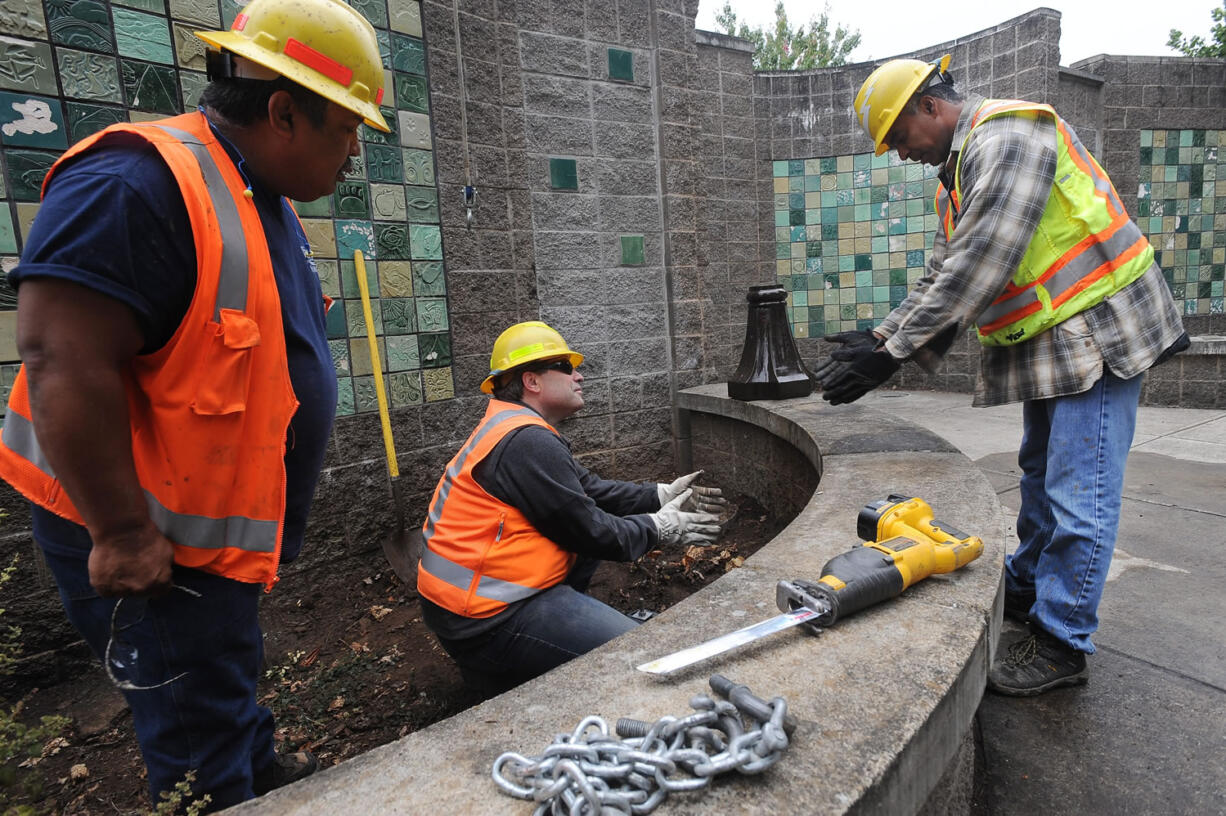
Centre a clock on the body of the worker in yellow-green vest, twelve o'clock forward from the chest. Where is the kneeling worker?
The kneeling worker is roughly at 11 o'clock from the worker in yellow-green vest.

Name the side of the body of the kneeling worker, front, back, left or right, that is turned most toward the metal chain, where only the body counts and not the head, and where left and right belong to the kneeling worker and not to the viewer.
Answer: right

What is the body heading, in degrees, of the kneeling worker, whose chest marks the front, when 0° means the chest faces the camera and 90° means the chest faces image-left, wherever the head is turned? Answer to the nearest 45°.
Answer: approximately 270°

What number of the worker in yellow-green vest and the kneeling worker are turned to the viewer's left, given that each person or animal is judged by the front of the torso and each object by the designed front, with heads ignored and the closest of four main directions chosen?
1

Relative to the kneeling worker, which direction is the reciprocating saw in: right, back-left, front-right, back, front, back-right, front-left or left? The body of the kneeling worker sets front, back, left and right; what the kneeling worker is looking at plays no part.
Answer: front-right

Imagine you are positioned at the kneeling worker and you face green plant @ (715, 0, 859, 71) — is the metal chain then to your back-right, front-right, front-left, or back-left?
back-right

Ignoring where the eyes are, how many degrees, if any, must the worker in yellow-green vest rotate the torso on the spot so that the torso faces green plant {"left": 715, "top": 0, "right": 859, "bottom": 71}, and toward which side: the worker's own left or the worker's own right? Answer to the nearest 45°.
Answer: approximately 90° to the worker's own right

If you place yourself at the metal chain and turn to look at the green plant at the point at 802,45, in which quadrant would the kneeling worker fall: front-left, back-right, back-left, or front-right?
front-left

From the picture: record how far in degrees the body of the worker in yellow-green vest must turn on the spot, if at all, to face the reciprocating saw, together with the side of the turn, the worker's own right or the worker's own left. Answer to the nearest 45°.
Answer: approximately 90° to the worker's own left

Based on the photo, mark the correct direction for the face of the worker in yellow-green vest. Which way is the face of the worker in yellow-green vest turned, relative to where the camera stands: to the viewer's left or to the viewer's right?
to the viewer's left

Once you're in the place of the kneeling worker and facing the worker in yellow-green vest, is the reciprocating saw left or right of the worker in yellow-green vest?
right

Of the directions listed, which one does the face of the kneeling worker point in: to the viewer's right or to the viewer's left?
to the viewer's right

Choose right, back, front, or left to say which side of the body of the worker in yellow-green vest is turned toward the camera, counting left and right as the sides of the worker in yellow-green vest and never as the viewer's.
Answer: left
